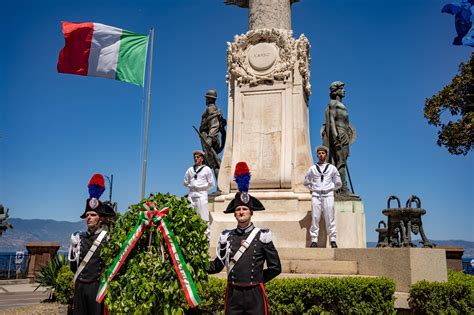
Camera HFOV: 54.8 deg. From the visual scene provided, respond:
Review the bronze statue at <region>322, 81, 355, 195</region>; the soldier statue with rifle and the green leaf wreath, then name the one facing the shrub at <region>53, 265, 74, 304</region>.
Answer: the soldier statue with rifle

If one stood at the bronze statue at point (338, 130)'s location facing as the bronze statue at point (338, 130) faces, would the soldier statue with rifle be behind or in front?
behind

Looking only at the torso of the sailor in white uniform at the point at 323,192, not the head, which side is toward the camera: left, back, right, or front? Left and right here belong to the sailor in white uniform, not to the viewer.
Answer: front

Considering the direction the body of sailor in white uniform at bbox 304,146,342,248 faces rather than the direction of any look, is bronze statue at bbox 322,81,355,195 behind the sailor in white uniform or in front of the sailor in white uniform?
behind

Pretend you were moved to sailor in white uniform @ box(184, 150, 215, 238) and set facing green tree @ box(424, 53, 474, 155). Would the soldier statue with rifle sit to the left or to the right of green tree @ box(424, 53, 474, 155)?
left

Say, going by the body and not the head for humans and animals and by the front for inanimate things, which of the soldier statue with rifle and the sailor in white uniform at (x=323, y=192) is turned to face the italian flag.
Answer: the soldier statue with rifle

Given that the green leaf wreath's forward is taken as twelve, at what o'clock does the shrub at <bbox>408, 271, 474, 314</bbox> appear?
The shrub is roughly at 8 o'clock from the green leaf wreath.

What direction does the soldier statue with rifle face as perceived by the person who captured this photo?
facing the viewer and to the left of the viewer

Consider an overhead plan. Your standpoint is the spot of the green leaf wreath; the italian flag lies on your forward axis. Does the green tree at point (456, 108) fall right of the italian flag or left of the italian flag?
right

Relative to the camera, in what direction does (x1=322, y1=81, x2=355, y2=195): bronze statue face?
facing the viewer and to the right of the viewer

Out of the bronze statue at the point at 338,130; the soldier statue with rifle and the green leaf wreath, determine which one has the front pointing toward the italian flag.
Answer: the soldier statue with rifle

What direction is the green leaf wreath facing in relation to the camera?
toward the camera

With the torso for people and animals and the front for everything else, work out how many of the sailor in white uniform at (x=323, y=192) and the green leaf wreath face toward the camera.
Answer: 2

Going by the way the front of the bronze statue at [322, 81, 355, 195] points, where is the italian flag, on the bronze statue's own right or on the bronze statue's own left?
on the bronze statue's own right

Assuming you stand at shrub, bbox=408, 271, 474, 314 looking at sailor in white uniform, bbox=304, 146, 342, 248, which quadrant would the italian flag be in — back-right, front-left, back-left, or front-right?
front-left

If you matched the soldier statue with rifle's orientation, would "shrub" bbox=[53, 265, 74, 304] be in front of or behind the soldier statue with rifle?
in front

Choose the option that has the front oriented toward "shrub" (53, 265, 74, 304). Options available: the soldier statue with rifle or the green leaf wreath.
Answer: the soldier statue with rifle

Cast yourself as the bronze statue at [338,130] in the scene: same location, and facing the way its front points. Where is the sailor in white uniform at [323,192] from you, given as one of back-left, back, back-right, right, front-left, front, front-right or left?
front-right
